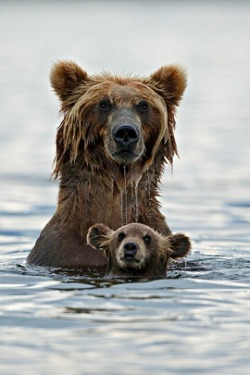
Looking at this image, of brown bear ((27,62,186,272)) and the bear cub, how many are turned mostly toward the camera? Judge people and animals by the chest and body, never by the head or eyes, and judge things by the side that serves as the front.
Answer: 2

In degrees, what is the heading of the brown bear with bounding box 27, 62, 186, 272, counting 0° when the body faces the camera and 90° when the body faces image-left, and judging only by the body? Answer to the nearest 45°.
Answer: approximately 0°
